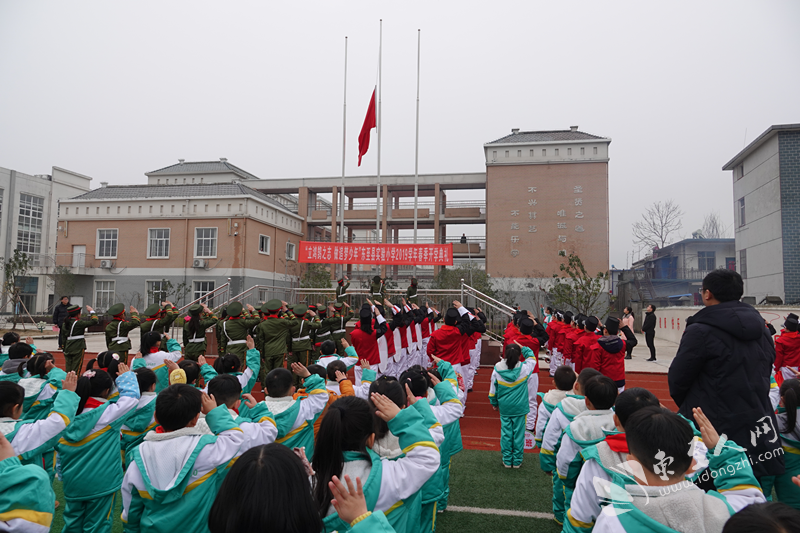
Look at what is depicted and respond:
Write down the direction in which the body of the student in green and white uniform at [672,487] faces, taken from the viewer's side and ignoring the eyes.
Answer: away from the camera

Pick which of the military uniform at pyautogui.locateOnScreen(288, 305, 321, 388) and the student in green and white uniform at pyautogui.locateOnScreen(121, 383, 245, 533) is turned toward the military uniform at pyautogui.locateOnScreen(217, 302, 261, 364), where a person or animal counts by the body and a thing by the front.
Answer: the student in green and white uniform

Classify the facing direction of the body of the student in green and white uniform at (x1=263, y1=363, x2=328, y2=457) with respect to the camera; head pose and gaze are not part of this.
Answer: away from the camera

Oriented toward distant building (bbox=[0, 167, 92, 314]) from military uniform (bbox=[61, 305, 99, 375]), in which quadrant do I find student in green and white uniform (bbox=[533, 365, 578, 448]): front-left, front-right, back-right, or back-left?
back-right

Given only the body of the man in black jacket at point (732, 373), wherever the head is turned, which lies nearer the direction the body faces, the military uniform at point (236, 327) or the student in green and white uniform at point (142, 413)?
the military uniform

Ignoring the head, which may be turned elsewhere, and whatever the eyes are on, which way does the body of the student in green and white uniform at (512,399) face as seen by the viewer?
away from the camera

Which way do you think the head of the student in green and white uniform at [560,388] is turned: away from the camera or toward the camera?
away from the camera

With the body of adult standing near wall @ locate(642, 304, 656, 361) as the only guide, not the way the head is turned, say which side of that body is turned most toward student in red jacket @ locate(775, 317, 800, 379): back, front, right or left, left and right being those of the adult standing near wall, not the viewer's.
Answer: left

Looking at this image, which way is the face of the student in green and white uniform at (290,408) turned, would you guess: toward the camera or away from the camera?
away from the camera

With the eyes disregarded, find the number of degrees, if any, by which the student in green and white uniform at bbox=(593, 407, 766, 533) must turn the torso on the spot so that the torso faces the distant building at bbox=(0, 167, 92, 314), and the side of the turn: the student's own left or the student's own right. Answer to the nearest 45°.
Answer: approximately 90° to the student's own left
